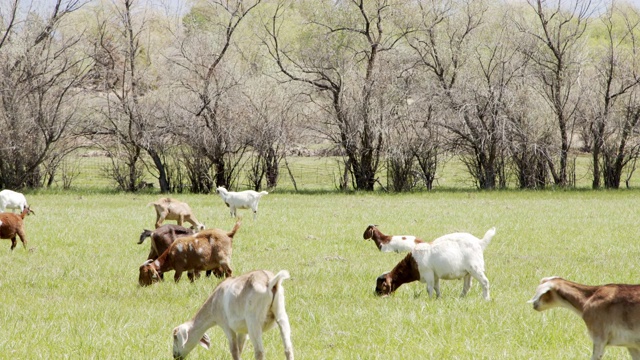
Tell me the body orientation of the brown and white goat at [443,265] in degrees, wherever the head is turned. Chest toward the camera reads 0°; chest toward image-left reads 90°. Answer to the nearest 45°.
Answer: approximately 90°

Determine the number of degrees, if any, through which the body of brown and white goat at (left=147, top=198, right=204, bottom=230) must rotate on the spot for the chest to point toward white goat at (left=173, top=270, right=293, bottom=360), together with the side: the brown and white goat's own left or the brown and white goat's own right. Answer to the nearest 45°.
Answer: approximately 90° to the brown and white goat's own right

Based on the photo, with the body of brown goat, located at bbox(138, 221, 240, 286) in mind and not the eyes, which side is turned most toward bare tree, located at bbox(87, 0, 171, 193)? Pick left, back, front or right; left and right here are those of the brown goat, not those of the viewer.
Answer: right

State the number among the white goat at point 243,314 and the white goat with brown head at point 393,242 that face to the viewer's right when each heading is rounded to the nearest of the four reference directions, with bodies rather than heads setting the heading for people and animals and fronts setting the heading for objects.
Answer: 0

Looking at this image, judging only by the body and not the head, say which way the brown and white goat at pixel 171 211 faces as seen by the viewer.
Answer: to the viewer's right

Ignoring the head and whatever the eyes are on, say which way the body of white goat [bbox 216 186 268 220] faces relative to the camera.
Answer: to the viewer's left

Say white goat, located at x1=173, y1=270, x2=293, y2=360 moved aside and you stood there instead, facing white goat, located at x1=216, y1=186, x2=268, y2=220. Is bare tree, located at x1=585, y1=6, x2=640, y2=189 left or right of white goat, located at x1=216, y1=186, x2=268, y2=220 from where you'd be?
right

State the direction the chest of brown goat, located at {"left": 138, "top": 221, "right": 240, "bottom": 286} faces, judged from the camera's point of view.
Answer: to the viewer's left

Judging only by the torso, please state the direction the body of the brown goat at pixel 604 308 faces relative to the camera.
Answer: to the viewer's left

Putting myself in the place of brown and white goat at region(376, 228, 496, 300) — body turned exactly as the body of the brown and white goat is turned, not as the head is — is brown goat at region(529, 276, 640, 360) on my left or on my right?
on my left
